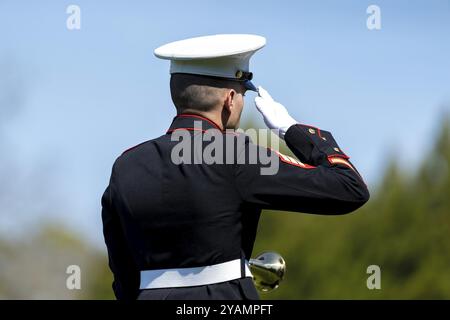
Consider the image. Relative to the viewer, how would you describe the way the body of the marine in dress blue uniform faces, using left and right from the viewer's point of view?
facing away from the viewer and to the right of the viewer
